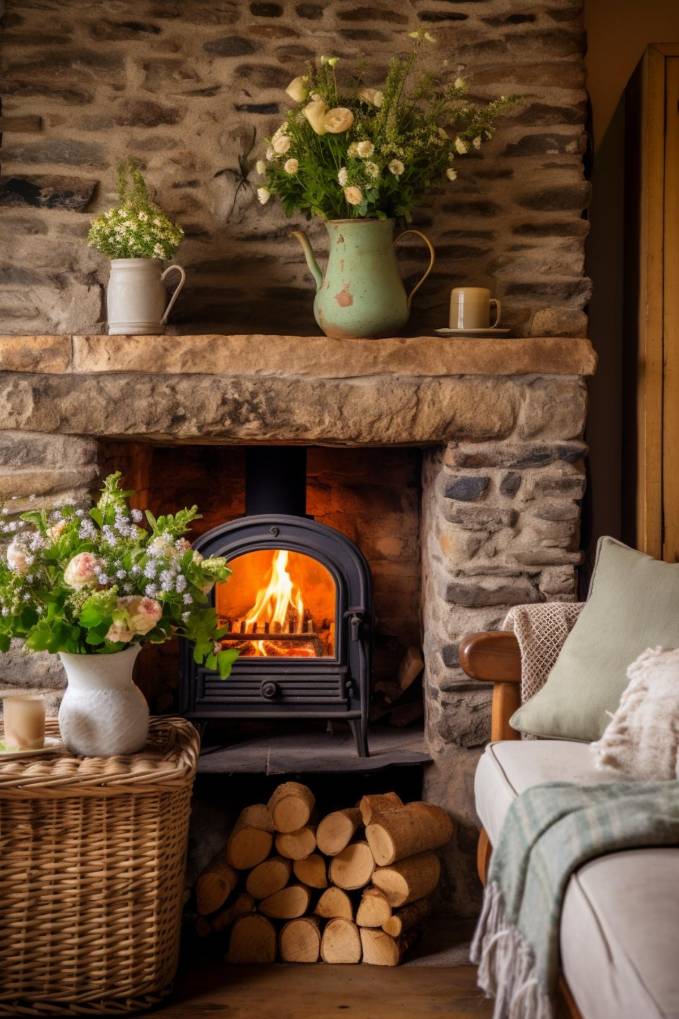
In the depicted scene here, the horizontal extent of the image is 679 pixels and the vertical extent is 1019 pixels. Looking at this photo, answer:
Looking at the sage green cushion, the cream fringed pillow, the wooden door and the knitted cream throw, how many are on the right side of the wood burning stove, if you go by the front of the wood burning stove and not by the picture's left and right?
0

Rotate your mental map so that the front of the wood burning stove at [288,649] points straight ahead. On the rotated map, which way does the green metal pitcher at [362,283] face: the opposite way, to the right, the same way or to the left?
to the right

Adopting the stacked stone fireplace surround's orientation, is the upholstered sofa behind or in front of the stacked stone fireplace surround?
in front

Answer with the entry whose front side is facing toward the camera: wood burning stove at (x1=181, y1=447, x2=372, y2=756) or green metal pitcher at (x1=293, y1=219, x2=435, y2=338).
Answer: the wood burning stove

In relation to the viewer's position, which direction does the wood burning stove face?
facing the viewer

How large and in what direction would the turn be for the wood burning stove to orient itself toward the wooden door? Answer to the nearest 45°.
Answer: approximately 90° to its left

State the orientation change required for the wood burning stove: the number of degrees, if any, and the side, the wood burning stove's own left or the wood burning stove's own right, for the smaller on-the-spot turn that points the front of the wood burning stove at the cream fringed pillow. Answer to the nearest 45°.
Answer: approximately 45° to the wood burning stove's own left

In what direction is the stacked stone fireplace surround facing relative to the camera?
toward the camera

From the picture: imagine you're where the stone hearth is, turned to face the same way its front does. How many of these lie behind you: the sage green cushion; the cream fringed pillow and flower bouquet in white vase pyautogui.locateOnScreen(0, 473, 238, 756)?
0

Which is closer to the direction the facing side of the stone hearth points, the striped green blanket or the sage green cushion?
the striped green blanket

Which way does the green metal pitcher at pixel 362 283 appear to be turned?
to the viewer's left
